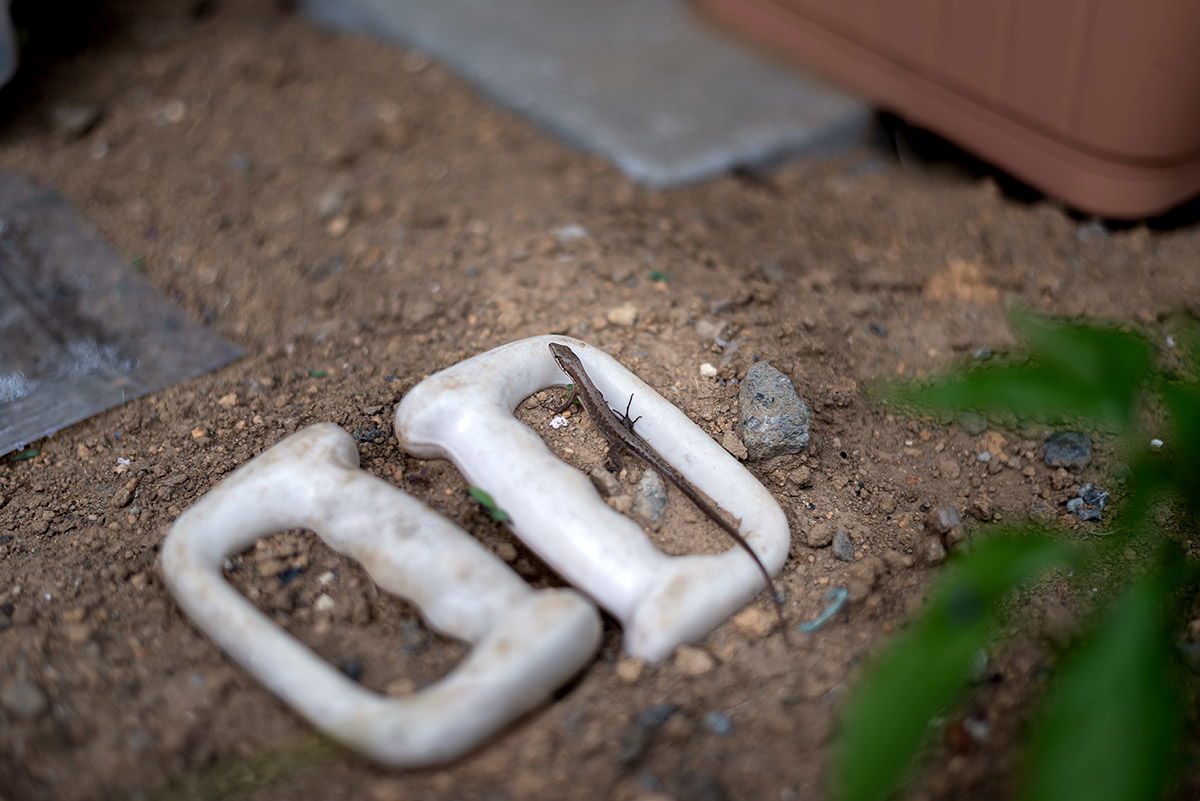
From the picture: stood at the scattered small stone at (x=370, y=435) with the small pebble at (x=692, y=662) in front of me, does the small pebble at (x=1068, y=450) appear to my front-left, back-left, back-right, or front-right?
front-left

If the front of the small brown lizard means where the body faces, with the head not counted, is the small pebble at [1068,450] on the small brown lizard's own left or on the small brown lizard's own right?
on the small brown lizard's own right

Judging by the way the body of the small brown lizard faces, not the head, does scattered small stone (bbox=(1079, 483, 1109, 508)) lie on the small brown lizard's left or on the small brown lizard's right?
on the small brown lizard's right

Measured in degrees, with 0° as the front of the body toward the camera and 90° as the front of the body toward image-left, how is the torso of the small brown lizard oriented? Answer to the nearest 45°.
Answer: approximately 135°

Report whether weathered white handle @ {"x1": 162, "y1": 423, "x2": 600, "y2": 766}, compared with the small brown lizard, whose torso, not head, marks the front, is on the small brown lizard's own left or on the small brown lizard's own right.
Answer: on the small brown lizard's own left

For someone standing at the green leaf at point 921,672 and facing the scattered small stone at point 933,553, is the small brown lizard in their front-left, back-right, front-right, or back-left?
front-left

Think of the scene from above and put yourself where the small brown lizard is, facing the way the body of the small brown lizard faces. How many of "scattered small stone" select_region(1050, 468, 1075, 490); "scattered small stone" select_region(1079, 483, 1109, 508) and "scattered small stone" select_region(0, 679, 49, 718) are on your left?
1

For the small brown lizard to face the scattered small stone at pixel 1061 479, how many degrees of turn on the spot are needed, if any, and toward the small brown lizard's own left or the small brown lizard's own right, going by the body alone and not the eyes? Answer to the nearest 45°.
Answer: approximately 135° to the small brown lizard's own right
